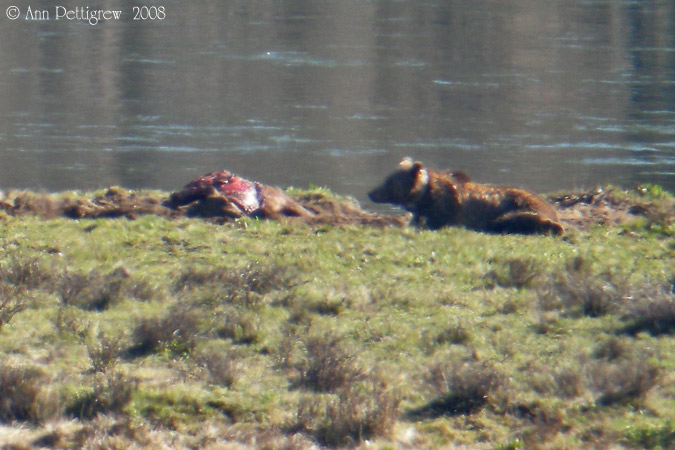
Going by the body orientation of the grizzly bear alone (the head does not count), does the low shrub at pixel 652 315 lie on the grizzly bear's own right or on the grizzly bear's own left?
on the grizzly bear's own left

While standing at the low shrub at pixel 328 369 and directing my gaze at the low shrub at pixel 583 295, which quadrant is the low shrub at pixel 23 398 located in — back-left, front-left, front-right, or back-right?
back-left

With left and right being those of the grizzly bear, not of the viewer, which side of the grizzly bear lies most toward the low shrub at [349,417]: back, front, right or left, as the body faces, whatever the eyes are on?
left

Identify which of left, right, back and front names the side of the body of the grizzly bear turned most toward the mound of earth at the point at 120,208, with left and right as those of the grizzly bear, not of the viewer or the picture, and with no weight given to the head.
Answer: front

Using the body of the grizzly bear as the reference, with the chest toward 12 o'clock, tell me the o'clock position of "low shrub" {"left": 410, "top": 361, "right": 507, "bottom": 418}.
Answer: The low shrub is roughly at 9 o'clock from the grizzly bear.

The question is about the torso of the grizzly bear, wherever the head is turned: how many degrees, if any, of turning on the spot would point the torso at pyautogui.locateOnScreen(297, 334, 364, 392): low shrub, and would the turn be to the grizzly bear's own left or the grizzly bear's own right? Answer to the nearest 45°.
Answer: approximately 90° to the grizzly bear's own left

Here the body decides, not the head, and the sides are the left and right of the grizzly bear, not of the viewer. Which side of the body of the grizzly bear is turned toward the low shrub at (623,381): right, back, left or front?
left

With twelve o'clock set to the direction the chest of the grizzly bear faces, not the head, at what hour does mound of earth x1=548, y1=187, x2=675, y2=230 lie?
The mound of earth is roughly at 5 o'clock from the grizzly bear.

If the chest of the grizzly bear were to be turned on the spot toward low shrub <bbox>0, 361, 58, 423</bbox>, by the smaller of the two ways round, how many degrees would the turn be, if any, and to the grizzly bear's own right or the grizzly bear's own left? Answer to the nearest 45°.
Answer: approximately 90° to the grizzly bear's own left

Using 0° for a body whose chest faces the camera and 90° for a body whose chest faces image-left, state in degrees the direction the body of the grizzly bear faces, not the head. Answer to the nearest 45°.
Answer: approximately 90°
